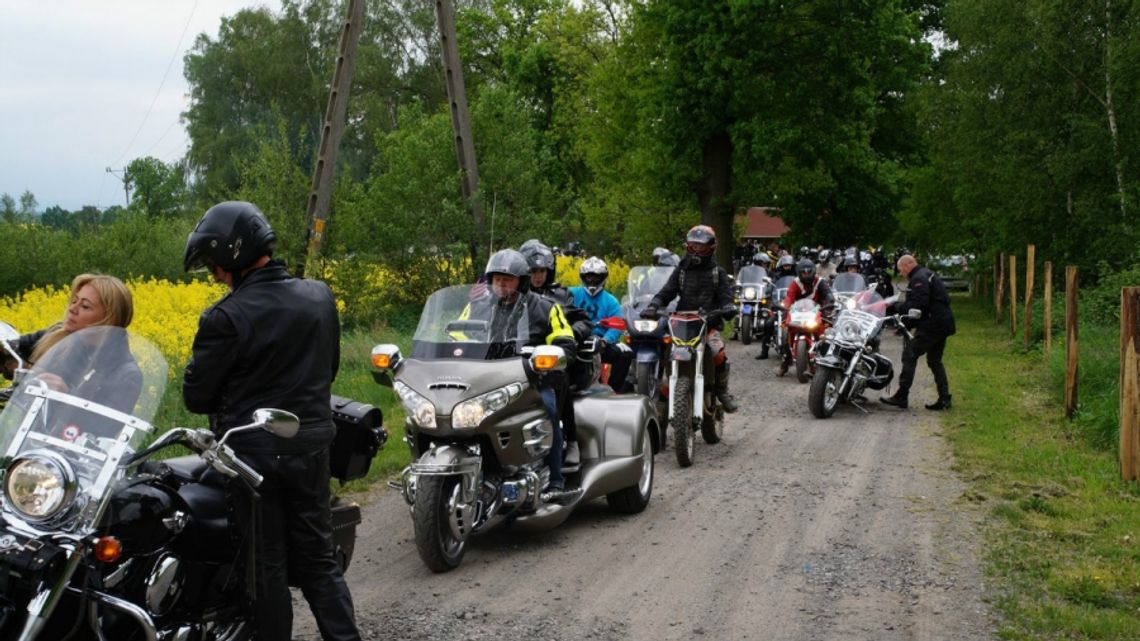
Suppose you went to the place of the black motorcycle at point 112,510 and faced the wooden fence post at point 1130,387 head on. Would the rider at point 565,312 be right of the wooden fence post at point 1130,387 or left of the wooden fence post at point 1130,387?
left

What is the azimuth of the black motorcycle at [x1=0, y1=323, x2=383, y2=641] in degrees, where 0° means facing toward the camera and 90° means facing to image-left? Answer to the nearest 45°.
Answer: approximately 45°

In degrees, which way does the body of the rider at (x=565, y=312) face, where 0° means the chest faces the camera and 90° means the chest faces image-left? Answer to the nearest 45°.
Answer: approximately 45°

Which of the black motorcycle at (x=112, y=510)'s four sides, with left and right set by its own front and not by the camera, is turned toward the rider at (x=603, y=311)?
back

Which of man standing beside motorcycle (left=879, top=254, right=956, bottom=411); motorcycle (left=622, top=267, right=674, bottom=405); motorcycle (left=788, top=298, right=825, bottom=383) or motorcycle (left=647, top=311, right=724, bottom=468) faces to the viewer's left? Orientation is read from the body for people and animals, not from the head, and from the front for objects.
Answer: the man standing beside motorcycle
